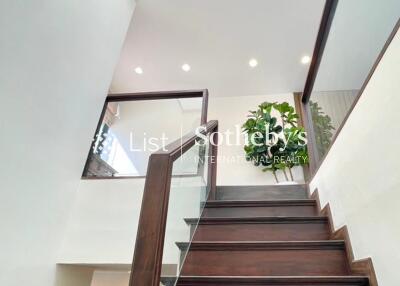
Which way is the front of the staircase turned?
toward the camera
